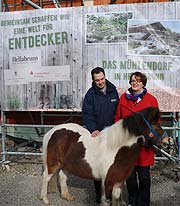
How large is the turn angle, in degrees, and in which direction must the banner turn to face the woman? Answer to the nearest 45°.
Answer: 0° — it already faces them

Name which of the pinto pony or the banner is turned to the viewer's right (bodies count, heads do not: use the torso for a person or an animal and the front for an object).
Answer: the pinto pony

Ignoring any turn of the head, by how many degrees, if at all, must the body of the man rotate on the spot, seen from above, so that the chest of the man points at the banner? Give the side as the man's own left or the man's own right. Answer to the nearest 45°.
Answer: approximately 135° to the man's own left

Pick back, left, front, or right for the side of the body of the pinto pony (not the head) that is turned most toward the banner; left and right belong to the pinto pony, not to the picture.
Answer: left

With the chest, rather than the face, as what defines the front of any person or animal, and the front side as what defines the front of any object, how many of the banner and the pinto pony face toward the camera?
1

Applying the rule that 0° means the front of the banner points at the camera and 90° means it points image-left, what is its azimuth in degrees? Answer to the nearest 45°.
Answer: approximately 0°

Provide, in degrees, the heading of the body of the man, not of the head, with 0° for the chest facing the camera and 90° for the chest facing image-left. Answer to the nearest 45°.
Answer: approximately 315°

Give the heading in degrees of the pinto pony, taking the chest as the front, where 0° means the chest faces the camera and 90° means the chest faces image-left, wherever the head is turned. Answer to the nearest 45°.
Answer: approximately 270°
